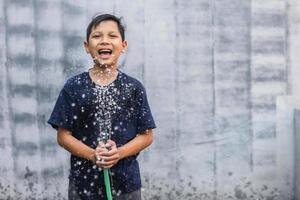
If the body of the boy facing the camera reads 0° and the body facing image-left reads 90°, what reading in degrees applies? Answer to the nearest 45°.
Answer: approximately 0°
